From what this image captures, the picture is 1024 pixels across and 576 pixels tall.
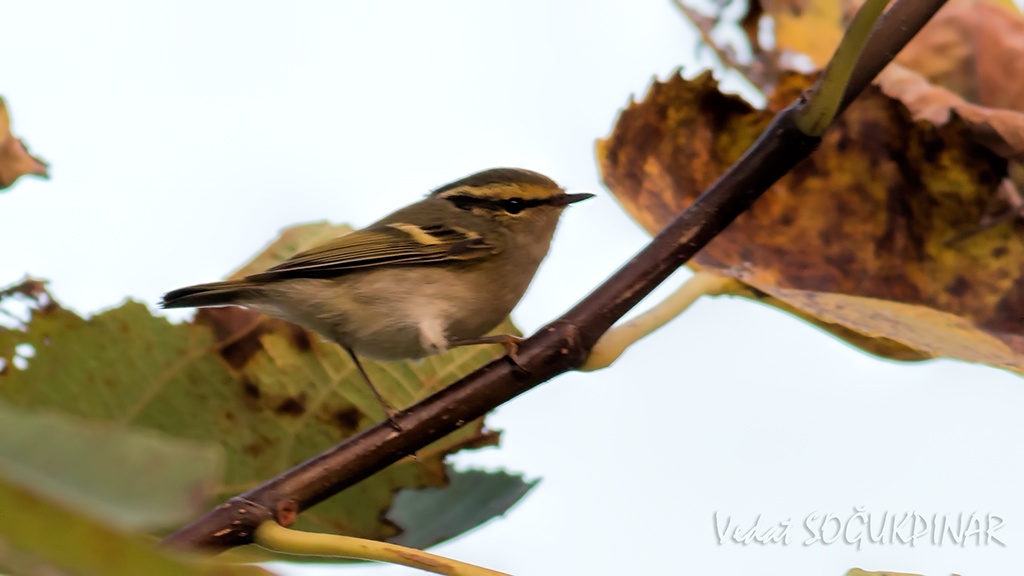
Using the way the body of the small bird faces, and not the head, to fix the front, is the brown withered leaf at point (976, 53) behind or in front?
in front

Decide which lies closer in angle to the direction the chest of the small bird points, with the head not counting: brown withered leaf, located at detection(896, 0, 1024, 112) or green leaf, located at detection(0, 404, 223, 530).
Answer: the brown withered leaf

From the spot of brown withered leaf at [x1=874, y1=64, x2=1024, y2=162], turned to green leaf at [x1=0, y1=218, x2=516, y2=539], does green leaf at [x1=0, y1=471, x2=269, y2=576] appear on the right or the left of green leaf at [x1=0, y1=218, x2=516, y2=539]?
left

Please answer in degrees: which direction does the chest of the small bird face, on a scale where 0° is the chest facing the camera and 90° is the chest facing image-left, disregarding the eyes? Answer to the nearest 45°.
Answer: approximately 270°

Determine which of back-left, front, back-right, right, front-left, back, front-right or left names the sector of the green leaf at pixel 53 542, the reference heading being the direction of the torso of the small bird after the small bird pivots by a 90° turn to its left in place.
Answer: back

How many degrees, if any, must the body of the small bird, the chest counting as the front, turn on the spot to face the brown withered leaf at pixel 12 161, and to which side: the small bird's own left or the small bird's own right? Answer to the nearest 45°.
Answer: approximately 135° to the small bird's own right
